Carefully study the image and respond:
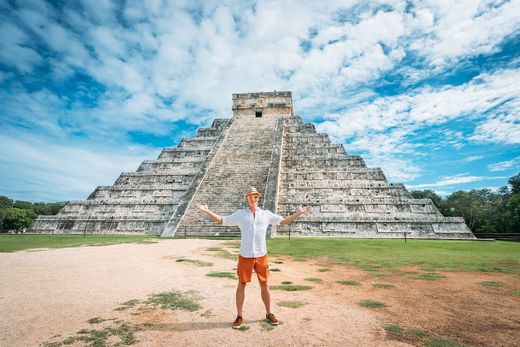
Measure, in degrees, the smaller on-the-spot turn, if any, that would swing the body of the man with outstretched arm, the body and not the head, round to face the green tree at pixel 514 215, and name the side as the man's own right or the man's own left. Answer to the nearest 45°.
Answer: approximately 135° to the man's own left

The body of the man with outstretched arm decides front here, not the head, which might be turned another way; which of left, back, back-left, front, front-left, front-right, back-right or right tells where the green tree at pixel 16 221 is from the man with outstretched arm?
back-right

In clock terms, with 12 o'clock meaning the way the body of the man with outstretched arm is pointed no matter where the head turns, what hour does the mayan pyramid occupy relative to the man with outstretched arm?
The mayan pyramid is roughly at 6 o'clock from the man with outstretched arm.

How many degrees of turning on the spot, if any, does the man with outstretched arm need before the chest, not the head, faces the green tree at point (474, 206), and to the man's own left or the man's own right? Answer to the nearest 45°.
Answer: approximately 135° to the man's own left

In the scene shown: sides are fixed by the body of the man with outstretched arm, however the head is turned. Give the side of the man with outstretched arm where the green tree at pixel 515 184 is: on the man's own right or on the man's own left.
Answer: on the man's own left

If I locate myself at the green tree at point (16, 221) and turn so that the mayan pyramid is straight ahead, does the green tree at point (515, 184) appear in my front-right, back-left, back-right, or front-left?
front-left

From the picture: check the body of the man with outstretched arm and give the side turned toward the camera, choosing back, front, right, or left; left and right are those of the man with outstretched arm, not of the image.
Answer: front

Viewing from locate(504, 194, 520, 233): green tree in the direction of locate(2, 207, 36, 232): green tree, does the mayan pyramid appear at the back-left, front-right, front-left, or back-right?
front-left

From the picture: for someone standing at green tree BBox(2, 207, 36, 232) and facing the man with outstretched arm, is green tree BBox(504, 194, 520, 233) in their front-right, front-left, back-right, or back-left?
front-left
